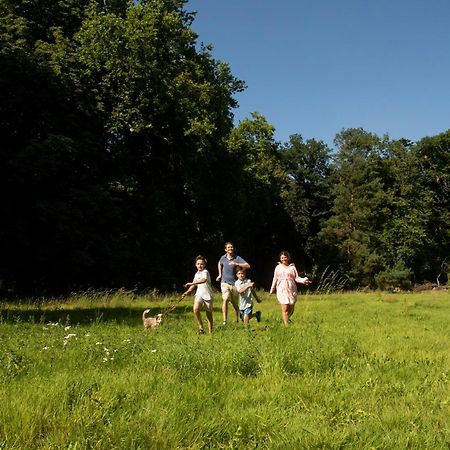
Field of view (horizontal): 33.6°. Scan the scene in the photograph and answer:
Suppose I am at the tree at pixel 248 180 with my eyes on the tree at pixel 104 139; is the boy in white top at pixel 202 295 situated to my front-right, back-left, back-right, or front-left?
front-left

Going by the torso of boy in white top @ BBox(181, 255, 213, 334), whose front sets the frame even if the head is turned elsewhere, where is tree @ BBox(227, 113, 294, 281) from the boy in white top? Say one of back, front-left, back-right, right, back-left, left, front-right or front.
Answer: back-right

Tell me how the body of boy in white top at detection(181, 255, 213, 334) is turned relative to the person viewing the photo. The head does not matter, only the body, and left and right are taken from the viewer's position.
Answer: facing the viewer and to the left of the viewer

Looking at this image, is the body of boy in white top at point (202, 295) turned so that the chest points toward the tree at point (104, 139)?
no
